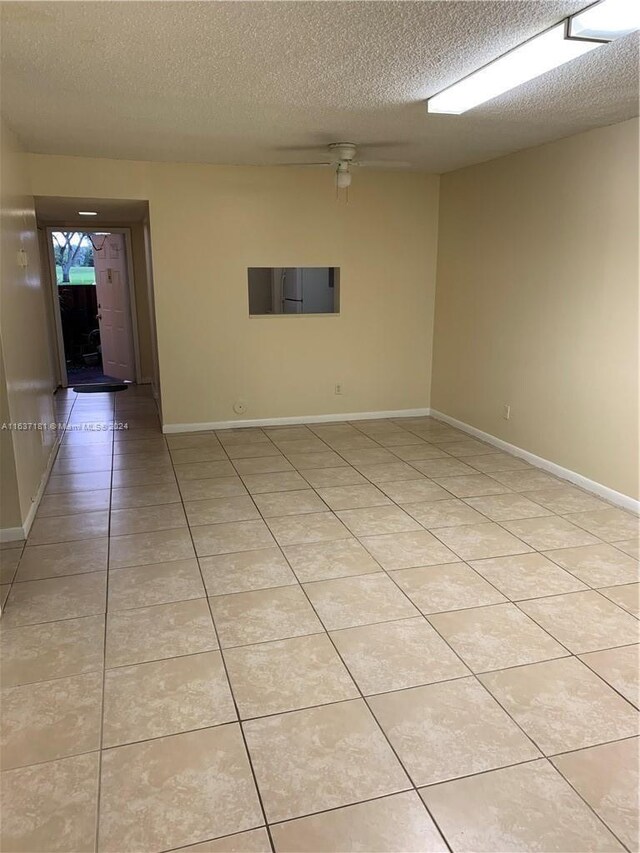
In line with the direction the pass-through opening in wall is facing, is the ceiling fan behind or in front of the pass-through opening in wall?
in front

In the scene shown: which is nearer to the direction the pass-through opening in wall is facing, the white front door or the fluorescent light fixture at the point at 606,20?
the fluorescent light fixture

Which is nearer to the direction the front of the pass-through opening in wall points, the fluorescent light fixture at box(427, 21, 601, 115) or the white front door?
the fluorescent light fixture

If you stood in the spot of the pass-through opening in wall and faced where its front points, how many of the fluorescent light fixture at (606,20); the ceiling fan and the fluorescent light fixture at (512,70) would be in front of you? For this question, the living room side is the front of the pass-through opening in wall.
3

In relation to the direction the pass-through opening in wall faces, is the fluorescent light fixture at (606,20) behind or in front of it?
in front

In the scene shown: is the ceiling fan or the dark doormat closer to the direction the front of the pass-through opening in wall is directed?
the ceiling fan

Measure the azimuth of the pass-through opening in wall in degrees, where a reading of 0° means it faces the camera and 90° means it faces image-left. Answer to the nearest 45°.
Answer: approximately 0°

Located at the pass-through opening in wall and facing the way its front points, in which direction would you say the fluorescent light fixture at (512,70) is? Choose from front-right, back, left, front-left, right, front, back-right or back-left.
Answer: front

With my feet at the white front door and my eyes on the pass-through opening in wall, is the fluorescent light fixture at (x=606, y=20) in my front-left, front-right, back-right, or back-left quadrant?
front-right
